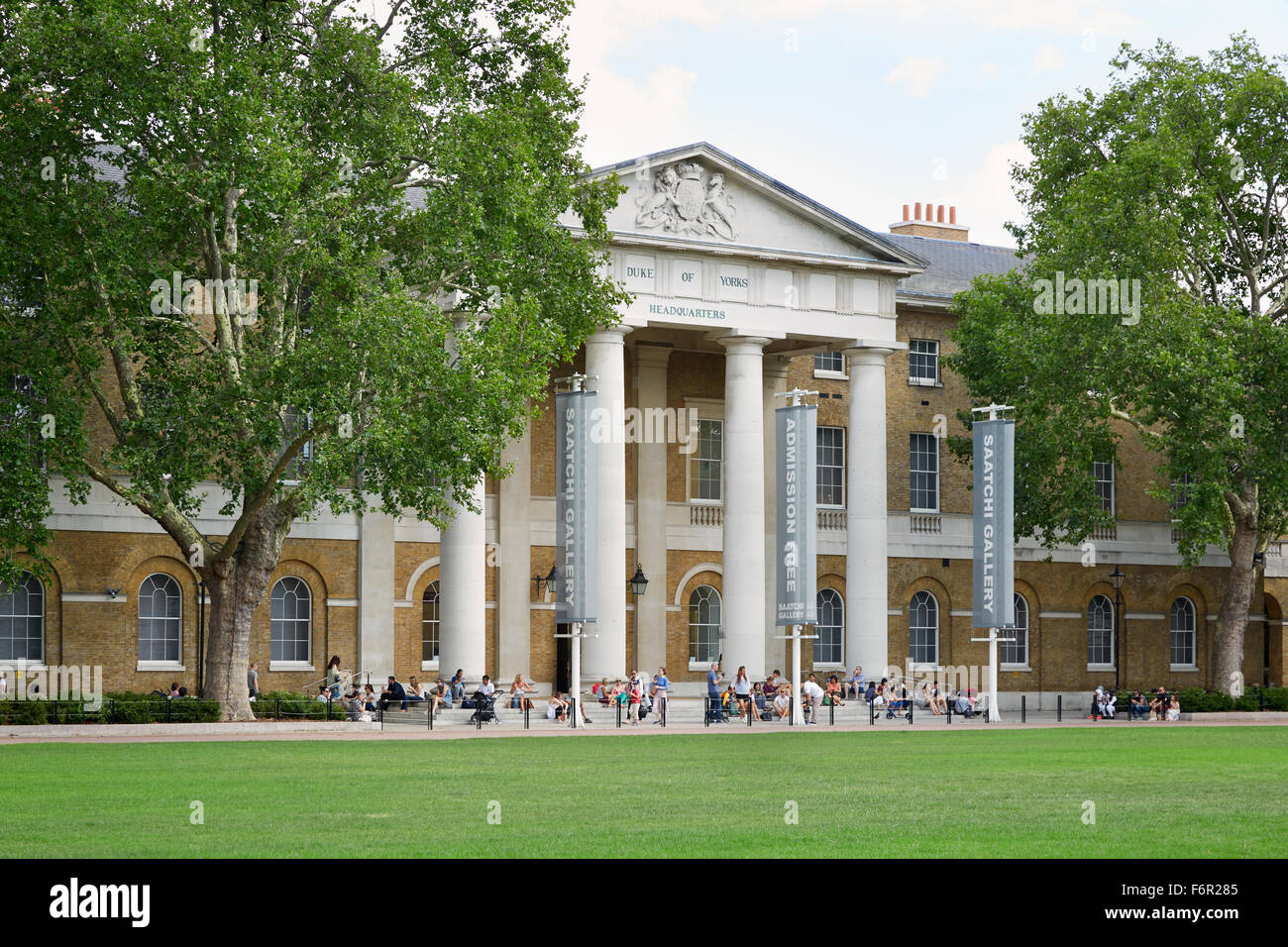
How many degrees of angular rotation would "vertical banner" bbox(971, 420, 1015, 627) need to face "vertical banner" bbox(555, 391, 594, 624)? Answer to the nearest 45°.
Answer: approximately 45° to its right

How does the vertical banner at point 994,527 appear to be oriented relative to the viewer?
toward the camera

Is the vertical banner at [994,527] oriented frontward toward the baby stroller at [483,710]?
no

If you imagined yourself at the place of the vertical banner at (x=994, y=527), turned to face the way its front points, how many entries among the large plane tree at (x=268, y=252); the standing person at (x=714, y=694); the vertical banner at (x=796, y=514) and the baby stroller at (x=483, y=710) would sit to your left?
0

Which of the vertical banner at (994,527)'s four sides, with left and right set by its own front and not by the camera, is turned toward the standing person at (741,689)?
right

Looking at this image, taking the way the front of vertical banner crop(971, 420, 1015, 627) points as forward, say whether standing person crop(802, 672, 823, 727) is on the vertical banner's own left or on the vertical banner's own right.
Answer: on the vertical banner's own right

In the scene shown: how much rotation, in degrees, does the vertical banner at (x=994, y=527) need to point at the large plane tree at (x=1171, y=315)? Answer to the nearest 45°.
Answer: approximately 135° to its left

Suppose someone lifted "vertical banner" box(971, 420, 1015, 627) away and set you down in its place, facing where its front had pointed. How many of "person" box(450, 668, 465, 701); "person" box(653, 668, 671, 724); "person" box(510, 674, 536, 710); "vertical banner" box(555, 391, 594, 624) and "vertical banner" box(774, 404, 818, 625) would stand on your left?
0

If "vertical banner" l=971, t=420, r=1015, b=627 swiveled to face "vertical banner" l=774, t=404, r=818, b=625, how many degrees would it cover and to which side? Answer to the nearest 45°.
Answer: approximately 45° to its right
